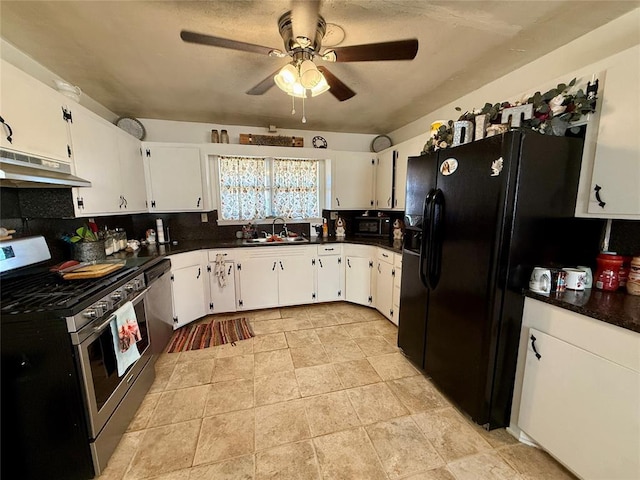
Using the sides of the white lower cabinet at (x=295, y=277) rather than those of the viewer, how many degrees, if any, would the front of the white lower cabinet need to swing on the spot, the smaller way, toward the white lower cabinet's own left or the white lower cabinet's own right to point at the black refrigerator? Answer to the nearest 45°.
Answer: approximately 45° to the white lower cabinet's own left

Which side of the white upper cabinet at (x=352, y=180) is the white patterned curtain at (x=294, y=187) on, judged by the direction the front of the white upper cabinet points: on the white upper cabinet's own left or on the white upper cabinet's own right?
on the white upper cabinet's own right

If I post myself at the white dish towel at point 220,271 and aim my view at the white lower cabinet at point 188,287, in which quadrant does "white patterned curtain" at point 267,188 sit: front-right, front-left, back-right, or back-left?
back-right

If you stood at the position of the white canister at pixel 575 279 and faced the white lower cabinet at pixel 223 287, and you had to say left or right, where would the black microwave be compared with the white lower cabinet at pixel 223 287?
right

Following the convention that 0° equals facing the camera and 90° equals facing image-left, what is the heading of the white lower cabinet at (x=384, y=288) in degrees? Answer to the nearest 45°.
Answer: approximately 45°

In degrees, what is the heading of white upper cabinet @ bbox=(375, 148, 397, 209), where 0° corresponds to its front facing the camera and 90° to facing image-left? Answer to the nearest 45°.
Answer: approximately 45°

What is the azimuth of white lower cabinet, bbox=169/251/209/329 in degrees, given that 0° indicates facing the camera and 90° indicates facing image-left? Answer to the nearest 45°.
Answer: approximately 315°

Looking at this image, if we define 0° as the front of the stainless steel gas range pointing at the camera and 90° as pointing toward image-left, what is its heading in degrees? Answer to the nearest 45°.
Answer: approximately 315°

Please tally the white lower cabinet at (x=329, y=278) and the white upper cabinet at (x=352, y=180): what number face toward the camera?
2

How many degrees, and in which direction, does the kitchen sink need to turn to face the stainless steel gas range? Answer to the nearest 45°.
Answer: approximately 45° to its right
